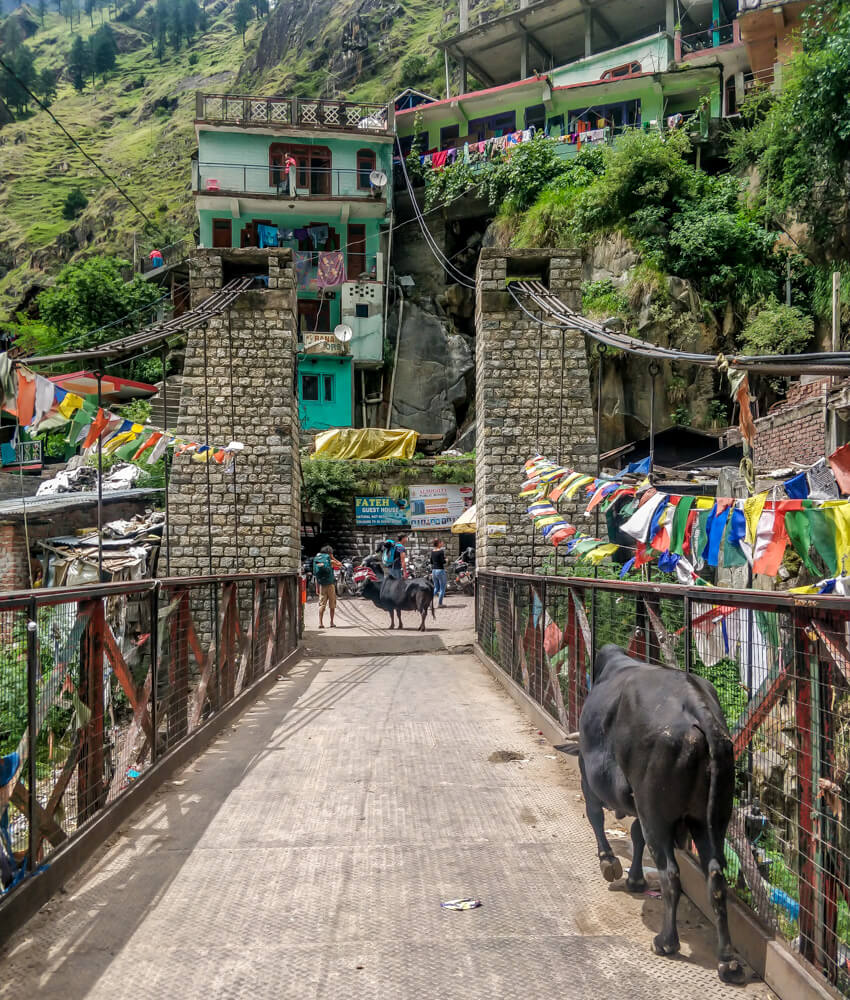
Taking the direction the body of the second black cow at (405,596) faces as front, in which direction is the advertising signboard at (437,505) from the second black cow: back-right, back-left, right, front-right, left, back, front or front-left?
right

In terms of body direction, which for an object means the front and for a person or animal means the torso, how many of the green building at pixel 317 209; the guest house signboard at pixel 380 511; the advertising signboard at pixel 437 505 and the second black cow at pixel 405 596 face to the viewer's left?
1

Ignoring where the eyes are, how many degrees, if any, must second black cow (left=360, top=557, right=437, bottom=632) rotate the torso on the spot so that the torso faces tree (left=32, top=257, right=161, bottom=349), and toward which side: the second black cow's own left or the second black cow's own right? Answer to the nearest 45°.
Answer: approximately 45° to the second black cow's own right

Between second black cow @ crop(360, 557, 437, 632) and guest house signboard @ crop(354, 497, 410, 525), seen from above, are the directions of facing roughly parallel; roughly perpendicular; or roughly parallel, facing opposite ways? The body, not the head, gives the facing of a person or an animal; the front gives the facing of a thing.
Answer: roughly perpendicular

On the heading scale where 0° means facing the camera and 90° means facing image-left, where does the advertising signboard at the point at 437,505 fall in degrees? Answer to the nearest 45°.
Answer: approximately 0°

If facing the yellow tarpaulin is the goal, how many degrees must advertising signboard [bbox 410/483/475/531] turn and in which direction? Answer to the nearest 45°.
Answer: approximately 135° to its right

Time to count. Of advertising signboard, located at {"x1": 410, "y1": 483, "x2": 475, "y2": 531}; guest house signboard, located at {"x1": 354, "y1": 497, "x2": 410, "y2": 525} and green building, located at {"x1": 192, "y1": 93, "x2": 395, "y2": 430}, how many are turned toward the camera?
3

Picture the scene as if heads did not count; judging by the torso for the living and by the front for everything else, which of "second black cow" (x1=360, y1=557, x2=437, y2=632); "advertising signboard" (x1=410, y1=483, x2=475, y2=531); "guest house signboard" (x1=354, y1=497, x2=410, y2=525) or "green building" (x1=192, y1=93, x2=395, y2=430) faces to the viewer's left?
the second black cow

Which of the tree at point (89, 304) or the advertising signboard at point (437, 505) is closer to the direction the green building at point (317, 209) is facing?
the advertising signboard

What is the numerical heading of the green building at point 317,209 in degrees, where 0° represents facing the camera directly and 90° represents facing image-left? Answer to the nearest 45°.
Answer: approximately 0°

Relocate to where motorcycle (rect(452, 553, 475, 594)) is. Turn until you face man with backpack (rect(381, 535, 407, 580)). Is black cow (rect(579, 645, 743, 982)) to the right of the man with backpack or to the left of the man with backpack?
left

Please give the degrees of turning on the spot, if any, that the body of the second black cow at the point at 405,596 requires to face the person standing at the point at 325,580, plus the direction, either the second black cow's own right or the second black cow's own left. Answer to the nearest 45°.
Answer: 0° — it already faces them

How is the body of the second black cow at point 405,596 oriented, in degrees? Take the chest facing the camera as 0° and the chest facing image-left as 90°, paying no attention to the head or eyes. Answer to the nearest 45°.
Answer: approximately 90°
